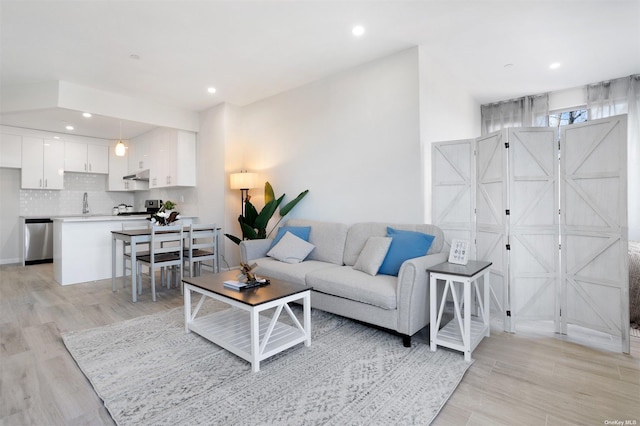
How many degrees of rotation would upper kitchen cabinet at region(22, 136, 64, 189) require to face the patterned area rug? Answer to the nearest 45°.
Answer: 0° — it already faces it

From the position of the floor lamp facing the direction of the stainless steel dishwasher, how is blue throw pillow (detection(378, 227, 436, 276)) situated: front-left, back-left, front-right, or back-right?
back-left

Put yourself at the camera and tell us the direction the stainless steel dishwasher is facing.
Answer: facing the viewer

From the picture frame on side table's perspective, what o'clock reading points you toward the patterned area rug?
The patterned area rug is roughly at 12 o'clock from the picture frame on side table.

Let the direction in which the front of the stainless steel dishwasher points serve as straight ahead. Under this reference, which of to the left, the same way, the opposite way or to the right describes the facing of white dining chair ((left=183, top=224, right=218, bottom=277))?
the opposite way

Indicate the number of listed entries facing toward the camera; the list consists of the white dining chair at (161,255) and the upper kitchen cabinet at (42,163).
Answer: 1

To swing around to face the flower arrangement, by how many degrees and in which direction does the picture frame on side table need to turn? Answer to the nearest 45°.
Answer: approximately 45° to its right

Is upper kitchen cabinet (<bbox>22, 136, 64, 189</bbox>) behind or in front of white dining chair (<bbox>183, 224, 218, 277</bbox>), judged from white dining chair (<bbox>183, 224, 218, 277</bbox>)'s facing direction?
in front

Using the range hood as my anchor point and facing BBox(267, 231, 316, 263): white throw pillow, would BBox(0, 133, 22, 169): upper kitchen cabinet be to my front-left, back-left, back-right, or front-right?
back-right

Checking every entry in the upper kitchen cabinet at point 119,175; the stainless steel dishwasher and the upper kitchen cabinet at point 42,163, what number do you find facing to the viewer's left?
0

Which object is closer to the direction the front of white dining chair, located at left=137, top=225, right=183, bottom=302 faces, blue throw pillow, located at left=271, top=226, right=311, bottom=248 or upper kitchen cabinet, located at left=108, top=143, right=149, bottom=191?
the upper kitchen cabinet

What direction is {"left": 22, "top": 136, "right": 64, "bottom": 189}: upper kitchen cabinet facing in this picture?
toward the camera

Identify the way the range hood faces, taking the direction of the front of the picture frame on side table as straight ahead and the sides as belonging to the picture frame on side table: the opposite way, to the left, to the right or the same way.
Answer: the same way

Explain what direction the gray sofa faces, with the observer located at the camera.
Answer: facing the viewer and to the left of the viewer

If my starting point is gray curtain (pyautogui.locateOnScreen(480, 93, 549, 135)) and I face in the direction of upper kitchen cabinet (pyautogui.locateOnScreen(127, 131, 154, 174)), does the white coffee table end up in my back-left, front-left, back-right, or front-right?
front-left

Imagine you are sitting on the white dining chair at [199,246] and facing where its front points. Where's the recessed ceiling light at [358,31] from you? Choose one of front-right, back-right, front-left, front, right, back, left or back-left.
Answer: back
